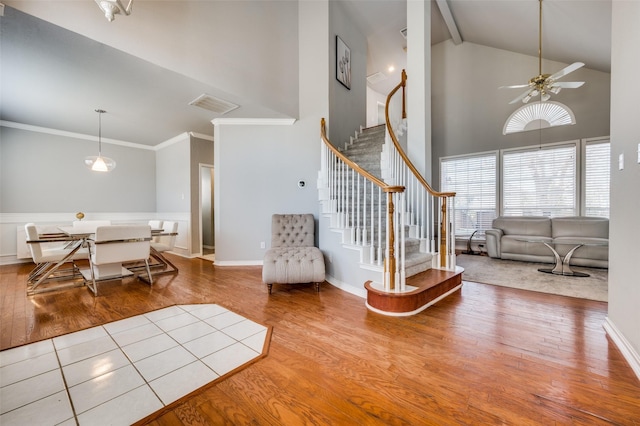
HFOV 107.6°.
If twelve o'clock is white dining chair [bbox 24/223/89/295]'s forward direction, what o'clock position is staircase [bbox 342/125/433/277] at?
The staircase is roughly at 1 o'clock from the white dining chair.

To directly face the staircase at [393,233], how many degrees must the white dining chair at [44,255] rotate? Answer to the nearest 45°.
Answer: approximately 45° to its right

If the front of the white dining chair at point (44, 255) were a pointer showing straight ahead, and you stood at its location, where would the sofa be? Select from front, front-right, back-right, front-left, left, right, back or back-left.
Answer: front-right

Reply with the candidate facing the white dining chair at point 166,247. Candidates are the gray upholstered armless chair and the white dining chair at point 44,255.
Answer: the white dining chair at point 44,255

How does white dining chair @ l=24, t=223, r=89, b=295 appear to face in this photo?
to the viewer's right

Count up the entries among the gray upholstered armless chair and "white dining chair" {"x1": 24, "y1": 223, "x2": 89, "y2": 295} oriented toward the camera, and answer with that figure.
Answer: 1

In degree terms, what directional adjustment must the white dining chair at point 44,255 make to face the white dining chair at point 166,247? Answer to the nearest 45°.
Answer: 0° — it already faces it

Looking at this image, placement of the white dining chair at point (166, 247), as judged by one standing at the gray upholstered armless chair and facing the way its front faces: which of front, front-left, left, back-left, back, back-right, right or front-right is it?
back-right

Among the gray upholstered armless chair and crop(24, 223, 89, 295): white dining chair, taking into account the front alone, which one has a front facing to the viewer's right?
the white dining chair

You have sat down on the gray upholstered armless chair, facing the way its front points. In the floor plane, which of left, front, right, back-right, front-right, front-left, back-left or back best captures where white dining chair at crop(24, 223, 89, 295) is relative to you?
right

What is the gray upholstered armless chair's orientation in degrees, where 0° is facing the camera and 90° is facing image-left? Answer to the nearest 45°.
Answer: approximately 0°

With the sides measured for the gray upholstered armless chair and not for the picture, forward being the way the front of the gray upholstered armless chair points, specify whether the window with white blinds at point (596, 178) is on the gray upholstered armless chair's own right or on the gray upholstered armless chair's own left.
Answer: on the gray upholstered armless chair's own left

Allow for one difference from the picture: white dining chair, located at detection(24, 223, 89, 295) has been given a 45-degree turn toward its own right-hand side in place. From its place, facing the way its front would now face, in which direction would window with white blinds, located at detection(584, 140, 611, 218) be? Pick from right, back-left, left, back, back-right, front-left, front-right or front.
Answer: front

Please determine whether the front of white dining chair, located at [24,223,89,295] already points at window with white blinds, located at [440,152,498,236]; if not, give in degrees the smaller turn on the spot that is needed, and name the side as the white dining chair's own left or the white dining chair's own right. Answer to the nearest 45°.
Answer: approximately 45° to the white dining chair's own right

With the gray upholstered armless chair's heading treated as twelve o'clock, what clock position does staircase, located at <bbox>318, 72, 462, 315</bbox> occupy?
The staircase is roughly at 9 o'clock from the gray upholstered armless chair.
